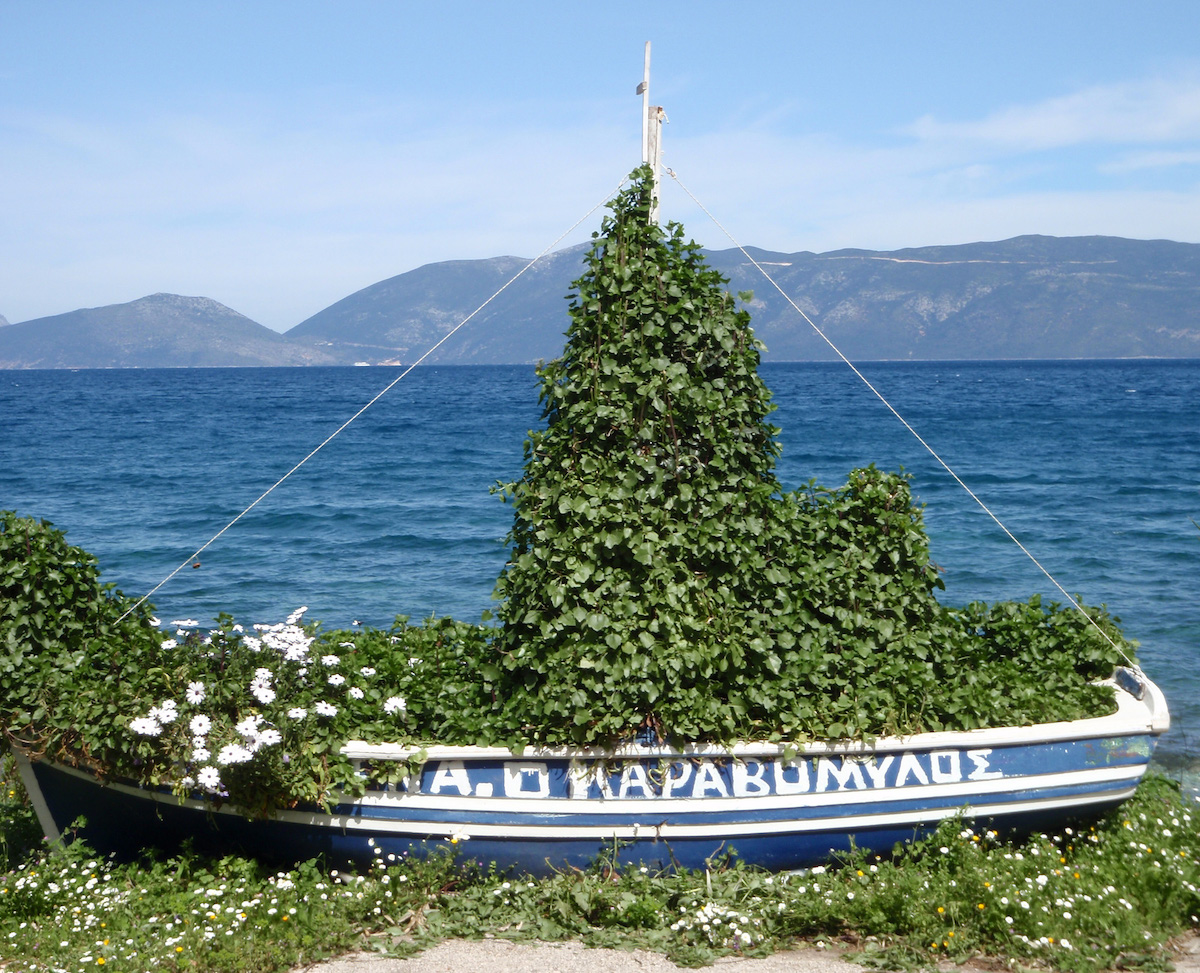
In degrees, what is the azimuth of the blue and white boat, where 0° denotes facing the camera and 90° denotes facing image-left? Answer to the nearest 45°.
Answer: approximately 270°
